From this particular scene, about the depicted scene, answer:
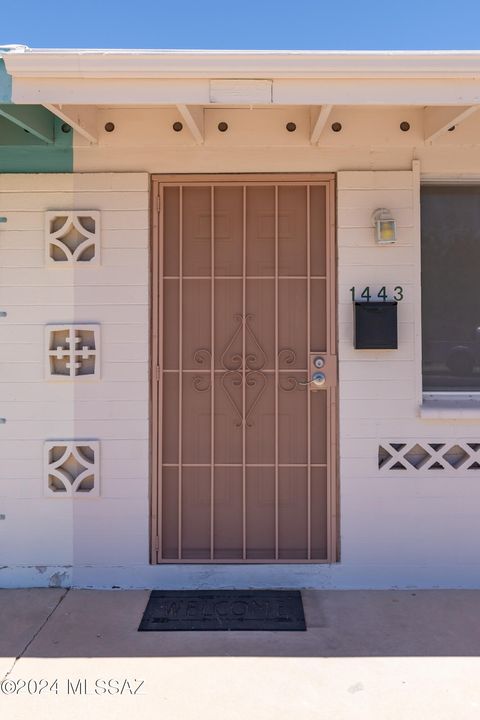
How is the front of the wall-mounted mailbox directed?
toward the camera
